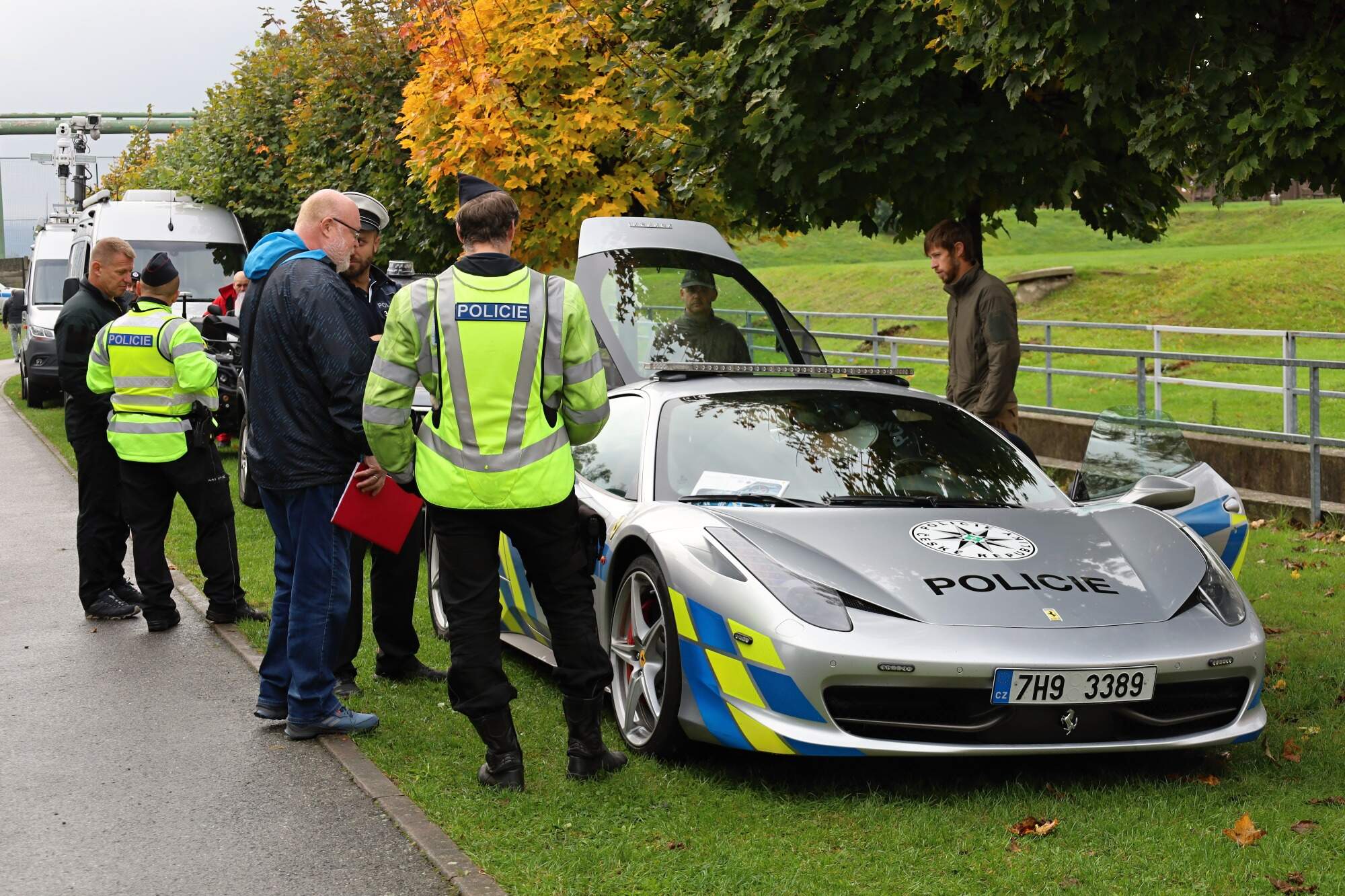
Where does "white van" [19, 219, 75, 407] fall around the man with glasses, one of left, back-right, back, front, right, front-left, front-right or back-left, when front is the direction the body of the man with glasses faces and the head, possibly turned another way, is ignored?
left

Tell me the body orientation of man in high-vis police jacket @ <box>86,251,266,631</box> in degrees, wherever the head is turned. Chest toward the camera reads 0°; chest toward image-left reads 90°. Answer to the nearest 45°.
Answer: approximately 225°

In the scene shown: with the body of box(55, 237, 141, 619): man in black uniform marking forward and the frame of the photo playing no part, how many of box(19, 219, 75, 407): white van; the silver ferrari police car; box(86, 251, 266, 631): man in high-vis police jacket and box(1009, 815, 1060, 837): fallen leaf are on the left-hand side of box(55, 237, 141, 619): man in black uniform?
1

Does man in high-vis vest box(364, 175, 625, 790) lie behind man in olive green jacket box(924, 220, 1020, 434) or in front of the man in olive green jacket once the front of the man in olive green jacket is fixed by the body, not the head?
in front

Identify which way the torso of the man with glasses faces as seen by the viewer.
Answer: to the viewer's right

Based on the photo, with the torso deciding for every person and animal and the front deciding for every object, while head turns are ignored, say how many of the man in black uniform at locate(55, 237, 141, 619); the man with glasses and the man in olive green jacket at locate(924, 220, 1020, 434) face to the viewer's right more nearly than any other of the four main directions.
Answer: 2

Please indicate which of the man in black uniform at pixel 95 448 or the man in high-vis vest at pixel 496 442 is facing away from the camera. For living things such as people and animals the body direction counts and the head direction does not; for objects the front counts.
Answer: the man in high-vis vest

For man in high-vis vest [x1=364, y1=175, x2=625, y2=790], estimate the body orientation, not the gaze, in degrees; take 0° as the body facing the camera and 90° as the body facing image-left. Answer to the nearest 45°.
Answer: approximately 180°

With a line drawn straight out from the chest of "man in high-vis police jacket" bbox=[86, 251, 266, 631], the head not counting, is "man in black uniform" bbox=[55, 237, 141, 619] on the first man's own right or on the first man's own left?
on the first man's own left

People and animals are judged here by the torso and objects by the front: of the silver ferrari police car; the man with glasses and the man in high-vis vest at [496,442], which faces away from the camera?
the man in high-vis vest

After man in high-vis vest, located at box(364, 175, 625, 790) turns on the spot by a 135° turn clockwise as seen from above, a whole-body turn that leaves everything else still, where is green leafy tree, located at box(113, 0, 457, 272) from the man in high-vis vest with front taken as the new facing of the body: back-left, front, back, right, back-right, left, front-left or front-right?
back-left

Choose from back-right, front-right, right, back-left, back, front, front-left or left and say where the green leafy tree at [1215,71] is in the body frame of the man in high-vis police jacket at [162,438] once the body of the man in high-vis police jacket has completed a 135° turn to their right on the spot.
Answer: front-left

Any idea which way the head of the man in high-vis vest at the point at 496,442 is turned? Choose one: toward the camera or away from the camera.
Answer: away from the camera

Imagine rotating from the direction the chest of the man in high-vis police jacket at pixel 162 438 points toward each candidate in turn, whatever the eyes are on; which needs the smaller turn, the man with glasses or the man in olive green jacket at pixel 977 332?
the man in olive green jacket

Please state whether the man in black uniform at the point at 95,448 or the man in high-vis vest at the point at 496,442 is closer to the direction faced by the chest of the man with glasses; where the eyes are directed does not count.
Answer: the man in high-vis vest

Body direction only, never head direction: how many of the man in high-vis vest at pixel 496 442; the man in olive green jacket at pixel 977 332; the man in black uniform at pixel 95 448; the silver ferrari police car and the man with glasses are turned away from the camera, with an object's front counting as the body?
1

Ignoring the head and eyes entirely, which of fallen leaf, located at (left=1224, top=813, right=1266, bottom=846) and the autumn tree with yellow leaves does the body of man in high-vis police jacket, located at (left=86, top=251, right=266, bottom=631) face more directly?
the autumn tree with yellow leaves

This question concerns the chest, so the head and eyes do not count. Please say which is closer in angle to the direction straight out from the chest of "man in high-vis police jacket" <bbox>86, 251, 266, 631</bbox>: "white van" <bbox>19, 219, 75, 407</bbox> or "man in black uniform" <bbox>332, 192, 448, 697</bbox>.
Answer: the white van

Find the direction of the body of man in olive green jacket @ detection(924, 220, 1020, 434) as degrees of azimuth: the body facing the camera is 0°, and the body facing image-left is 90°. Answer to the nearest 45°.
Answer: approximately 45°

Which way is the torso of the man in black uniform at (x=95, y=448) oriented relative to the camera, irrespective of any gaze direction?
to the viewer's right
